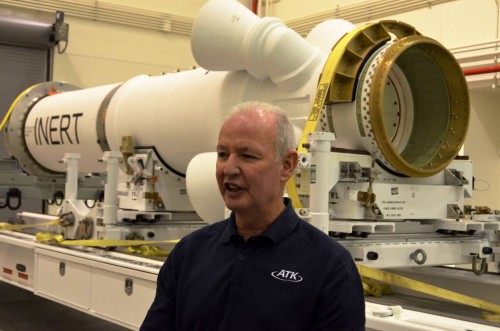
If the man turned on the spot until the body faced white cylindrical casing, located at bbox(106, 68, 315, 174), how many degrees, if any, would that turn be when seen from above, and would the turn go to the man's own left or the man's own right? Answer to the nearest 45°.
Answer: approximately 135° to the man's own right

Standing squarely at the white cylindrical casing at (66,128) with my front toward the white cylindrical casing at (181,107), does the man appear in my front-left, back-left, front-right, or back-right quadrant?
front-right

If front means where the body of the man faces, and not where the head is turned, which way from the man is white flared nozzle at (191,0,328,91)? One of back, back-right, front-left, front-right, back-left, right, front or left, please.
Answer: back-right

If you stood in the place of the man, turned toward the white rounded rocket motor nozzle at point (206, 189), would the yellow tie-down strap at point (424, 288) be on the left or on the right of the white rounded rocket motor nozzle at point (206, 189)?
right

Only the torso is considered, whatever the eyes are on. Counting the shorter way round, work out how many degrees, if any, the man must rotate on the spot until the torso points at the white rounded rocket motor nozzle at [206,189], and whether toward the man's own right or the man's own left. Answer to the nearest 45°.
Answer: approximately 135° to the man's own right

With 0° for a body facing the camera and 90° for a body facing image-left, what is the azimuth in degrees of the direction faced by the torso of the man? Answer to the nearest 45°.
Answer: approximately 45°

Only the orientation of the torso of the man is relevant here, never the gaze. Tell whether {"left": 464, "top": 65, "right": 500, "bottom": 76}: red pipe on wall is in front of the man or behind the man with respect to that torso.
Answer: behind
